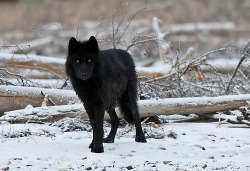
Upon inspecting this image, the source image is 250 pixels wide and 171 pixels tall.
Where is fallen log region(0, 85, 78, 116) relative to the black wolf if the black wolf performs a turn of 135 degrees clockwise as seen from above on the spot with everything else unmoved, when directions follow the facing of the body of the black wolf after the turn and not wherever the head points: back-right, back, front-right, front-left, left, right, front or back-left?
front-left

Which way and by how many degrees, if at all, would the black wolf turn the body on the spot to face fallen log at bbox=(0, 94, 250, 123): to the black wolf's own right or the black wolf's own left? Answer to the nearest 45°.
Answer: approximately 180°

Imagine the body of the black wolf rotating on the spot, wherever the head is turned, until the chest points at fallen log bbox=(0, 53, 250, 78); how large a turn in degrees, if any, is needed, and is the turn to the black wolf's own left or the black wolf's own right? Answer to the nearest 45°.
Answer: approximately 135° to the black wolf's own right

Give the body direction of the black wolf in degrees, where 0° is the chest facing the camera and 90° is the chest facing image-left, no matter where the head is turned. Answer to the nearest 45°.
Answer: approximately 45°
